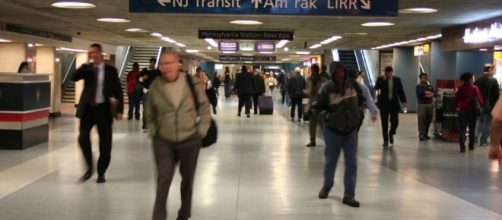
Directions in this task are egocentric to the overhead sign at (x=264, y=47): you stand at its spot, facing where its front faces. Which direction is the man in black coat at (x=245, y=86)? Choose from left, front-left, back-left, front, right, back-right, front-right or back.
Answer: front

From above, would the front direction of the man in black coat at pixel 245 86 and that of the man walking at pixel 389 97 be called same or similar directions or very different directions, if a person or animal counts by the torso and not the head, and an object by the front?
very different directions

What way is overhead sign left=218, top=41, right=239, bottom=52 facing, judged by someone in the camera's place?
facing the viewer

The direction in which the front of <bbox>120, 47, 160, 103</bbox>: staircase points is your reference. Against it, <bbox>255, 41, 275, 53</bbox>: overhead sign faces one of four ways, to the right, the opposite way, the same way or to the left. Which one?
the same way

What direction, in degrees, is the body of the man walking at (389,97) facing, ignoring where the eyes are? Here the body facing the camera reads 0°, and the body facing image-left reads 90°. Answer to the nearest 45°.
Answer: approximately 0°

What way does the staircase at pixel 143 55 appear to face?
toward the camera

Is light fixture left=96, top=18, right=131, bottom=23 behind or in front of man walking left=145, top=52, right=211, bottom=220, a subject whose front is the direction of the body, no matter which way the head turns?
behind

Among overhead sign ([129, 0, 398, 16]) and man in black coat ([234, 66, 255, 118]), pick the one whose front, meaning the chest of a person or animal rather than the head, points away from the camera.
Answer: the man in black coat

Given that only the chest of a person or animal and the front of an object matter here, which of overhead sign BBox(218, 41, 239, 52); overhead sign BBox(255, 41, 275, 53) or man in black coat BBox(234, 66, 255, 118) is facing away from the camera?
the man in black coat

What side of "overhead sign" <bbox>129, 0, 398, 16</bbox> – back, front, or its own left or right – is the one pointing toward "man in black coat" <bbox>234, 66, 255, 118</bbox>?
back

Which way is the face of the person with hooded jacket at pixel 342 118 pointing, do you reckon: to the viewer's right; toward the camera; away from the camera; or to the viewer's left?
toward the camera

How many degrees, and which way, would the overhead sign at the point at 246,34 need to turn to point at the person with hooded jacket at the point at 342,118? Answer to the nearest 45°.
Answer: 0° — it already faces them

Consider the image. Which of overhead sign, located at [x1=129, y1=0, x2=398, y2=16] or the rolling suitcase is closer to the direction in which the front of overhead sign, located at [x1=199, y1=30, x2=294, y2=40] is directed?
the overhead sign

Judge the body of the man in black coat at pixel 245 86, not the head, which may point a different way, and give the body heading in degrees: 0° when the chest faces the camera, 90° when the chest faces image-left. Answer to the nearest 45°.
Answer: approximately 180°

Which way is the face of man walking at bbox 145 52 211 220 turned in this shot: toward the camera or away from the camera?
toward the camera

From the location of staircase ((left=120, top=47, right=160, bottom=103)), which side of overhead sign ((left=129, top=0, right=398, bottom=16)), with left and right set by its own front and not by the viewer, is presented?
back

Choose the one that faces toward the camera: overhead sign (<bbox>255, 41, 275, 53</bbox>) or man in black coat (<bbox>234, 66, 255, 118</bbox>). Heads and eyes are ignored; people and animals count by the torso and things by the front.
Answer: the overhead sign
